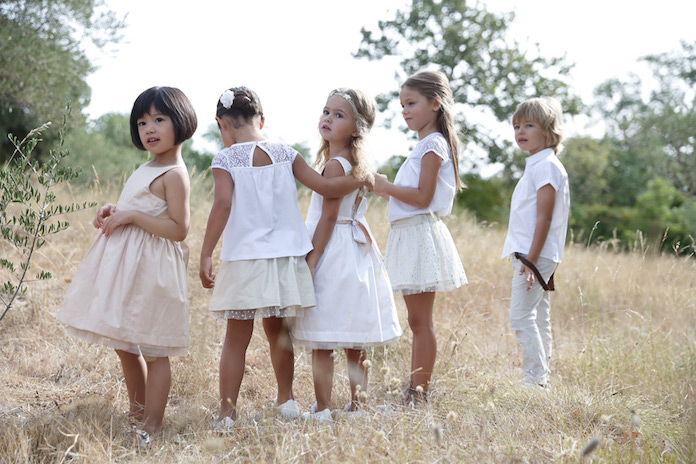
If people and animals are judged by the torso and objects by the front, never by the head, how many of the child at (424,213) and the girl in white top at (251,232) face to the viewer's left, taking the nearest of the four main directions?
1

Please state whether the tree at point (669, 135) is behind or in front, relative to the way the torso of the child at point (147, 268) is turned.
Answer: behind

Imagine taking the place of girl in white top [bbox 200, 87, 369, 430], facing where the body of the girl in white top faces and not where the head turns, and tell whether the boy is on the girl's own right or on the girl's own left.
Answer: on the girl's own right

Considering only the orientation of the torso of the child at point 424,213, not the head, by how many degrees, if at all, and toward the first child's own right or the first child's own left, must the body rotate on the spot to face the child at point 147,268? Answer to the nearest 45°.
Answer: approximately 45° to the first child's own left

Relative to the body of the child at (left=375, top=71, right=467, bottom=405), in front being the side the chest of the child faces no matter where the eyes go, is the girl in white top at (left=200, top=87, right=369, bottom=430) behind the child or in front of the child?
in front

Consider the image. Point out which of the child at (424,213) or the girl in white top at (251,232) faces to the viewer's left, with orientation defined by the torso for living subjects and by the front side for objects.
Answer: the child

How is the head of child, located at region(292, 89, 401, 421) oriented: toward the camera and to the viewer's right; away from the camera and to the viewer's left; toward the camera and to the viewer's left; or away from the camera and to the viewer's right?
toward the camera and to the viewer's left

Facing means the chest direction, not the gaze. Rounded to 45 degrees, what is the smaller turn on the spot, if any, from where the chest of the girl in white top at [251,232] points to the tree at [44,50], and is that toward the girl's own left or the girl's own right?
approximately 45° to the girl's own left

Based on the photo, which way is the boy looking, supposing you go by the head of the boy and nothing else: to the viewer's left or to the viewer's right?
to the viewer's left

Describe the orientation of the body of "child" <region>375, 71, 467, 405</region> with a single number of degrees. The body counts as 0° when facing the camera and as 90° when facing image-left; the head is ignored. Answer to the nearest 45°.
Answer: approximately 90°

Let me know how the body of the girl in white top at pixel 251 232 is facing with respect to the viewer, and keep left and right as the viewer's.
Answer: facing away from the viewer

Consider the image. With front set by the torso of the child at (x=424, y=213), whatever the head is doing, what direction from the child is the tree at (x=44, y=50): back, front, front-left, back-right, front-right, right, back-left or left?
front-right

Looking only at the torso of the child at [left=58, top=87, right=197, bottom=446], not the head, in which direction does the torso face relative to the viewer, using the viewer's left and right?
facing the viewer and to the left of the viewer
